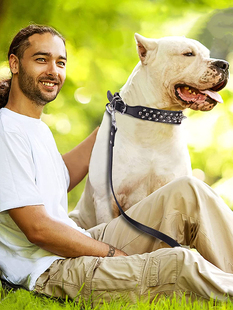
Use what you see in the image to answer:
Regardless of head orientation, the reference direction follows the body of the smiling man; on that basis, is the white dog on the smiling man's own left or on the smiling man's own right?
on the smiling man's own left
